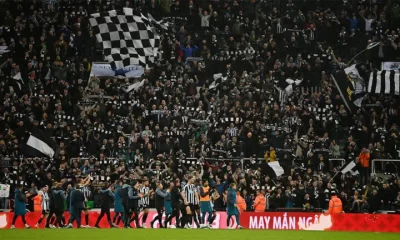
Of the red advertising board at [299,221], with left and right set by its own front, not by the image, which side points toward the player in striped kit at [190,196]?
right

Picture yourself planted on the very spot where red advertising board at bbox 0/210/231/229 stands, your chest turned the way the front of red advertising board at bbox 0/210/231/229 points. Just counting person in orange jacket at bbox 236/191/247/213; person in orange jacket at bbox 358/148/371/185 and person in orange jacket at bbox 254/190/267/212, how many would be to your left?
3

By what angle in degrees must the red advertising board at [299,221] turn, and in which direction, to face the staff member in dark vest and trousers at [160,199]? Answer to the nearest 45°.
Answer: approximately 90° to its right

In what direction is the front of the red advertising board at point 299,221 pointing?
toward the camera

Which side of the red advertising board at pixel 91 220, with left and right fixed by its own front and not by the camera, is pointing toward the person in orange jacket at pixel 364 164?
left

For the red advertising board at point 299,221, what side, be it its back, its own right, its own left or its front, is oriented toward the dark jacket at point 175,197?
right

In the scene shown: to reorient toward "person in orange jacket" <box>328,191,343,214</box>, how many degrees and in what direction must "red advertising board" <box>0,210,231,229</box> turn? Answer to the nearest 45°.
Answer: approximately 90° to its left

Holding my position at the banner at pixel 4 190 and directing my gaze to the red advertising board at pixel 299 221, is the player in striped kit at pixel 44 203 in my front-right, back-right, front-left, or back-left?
front-right

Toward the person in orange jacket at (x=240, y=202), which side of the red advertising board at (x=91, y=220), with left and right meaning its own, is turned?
left
